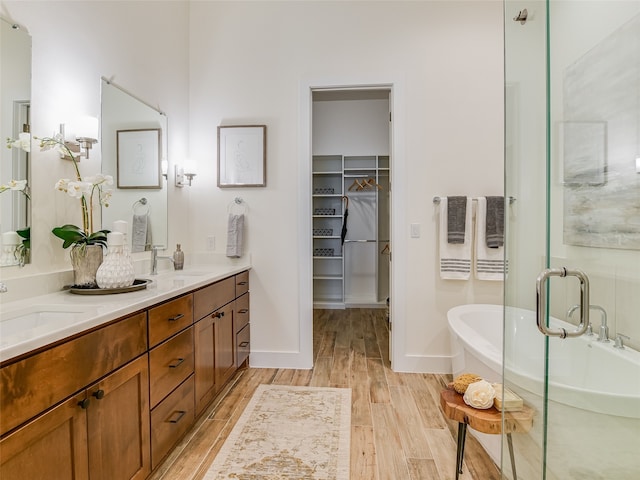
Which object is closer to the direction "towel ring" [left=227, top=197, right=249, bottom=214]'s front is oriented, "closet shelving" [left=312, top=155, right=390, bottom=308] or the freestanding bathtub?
the freestanding bathtub

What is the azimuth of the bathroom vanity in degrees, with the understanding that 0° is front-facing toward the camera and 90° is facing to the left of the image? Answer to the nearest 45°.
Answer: approximately 315°

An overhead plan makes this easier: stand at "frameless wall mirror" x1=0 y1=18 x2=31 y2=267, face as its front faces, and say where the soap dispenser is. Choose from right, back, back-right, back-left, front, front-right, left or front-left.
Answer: left

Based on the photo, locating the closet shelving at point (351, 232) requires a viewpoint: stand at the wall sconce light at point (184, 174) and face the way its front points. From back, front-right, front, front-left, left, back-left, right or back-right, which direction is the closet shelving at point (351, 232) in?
left

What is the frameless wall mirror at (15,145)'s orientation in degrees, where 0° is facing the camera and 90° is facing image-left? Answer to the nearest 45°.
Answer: approximately 315°

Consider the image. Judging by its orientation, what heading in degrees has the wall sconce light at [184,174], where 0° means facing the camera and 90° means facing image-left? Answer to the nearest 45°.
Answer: approximately 315°

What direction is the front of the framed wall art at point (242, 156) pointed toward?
toward the camera

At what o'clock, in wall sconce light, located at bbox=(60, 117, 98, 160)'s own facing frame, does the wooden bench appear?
The wooden bench is roughly at 12 o'clock from the wall sconce light.

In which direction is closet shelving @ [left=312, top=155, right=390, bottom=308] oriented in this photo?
toward the camera

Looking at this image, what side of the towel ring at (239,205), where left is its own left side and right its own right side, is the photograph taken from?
front

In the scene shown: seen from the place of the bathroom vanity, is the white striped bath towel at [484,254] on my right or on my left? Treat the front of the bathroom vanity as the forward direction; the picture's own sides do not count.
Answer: on my left
